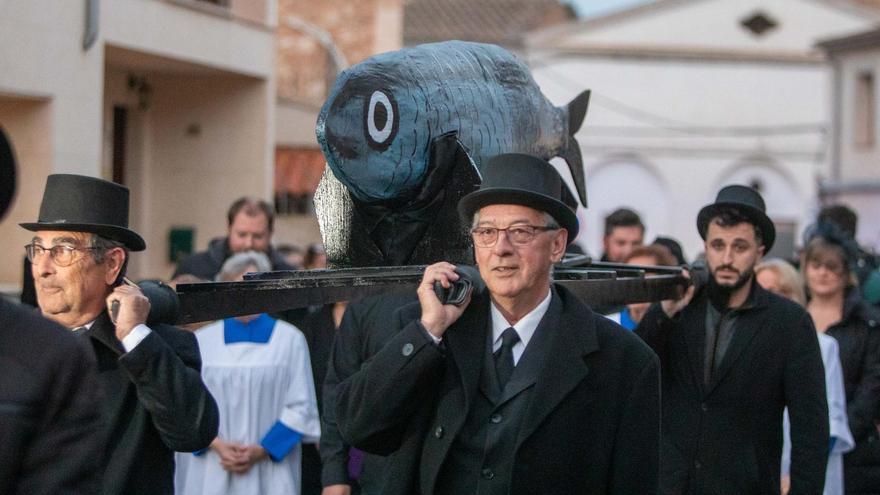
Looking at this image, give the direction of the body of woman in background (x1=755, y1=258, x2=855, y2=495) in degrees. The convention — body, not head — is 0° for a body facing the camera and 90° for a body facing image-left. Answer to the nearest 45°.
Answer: approximately 45°
